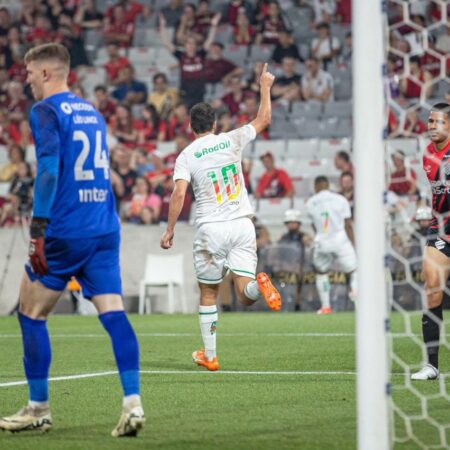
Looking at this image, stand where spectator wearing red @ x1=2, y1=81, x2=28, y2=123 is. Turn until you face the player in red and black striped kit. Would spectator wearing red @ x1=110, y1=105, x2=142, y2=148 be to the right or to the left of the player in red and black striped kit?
left

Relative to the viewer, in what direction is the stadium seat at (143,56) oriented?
toward the camera

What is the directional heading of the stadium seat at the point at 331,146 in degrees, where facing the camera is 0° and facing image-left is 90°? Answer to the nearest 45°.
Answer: approximately 0°

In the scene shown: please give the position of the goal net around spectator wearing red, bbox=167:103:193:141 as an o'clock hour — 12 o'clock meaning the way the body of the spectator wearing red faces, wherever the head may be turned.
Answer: The goal net is roughly at 11 o'clock from the spectator wearing red.

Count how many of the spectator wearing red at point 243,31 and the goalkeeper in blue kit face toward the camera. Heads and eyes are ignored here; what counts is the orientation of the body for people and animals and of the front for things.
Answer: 1

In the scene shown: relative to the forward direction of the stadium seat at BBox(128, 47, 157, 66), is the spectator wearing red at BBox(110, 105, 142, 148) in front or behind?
in front

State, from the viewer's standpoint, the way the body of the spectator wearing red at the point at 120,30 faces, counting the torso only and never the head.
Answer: toward the camera

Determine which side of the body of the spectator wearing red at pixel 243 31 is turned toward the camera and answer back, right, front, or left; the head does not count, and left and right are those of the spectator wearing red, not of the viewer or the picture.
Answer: front

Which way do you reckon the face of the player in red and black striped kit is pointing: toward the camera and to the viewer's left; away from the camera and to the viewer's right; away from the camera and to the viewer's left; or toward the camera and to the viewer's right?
toward the camera and to the viewer's left

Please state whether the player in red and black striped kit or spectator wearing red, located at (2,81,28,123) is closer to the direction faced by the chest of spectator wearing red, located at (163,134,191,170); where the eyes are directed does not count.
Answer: the player in red and black striped kit

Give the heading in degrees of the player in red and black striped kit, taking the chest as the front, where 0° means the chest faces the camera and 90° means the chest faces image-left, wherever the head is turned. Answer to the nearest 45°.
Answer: approximately 45°

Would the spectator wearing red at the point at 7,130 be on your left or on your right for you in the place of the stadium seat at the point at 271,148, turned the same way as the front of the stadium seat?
on your right

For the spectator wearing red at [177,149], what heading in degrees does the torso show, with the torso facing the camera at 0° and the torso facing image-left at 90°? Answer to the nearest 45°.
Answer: approximately 0°
